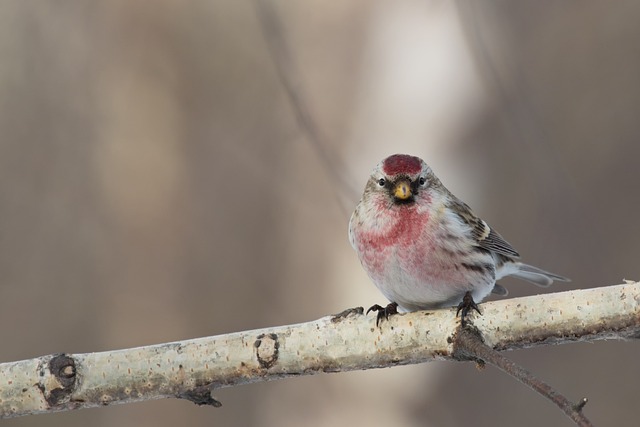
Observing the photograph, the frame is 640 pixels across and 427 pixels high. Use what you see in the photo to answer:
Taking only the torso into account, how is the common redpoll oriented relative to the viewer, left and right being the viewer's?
facing the viewer and to the left of the viewer
